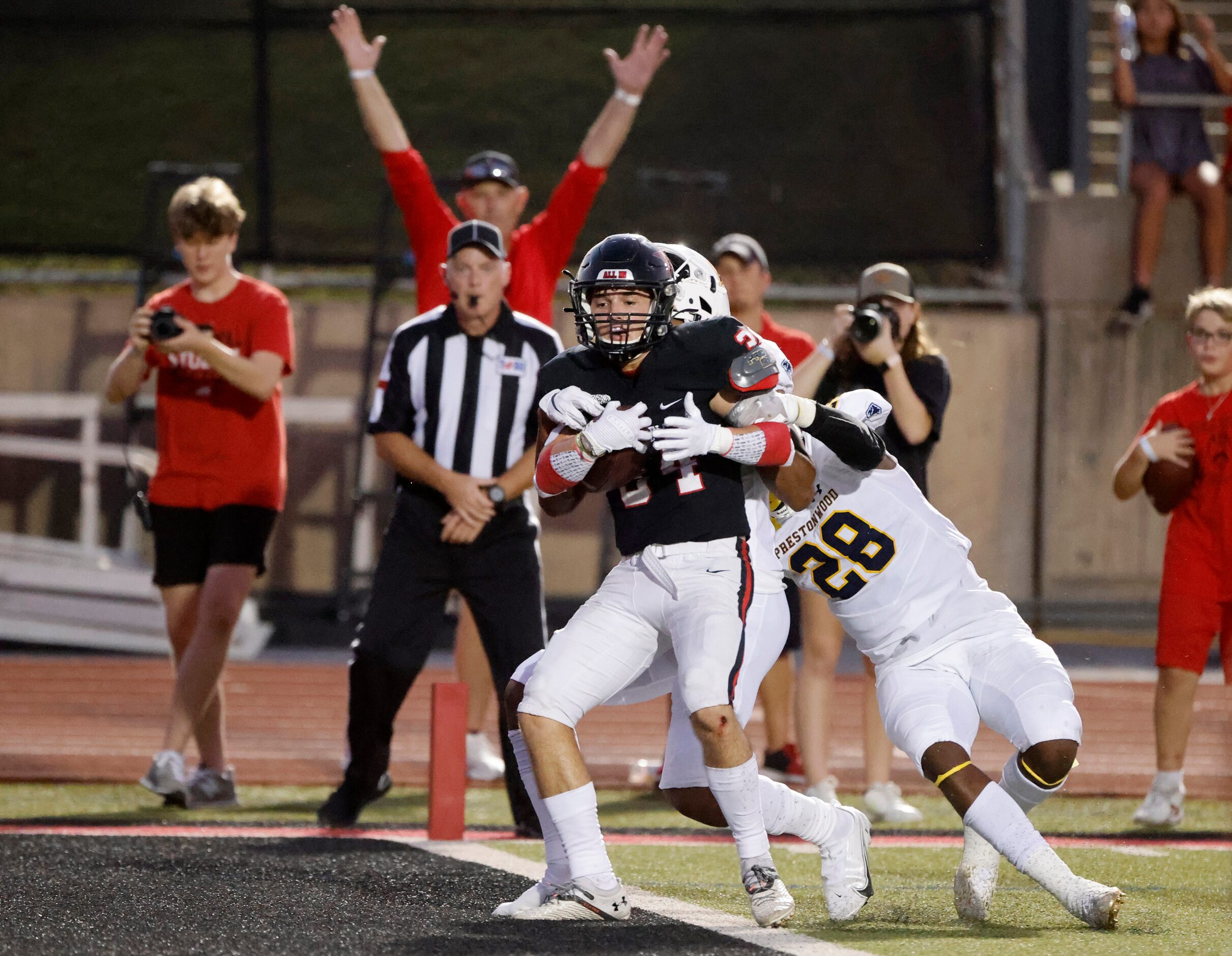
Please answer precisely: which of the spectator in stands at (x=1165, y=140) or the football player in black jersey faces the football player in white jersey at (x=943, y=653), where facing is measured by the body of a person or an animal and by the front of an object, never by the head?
the spectator in stands

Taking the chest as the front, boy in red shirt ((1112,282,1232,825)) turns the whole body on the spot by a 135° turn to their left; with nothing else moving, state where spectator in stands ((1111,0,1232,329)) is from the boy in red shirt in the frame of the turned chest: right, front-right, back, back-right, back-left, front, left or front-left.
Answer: front-left

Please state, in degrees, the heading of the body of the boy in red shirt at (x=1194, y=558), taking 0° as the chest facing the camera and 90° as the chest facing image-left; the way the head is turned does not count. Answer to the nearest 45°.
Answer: approximately 0°

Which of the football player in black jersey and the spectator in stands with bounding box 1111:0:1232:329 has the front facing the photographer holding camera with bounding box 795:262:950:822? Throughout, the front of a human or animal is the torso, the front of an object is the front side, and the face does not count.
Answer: the spectator in stands

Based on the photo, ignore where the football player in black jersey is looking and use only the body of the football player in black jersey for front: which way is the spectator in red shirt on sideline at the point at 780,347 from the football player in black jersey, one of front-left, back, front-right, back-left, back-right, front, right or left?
back

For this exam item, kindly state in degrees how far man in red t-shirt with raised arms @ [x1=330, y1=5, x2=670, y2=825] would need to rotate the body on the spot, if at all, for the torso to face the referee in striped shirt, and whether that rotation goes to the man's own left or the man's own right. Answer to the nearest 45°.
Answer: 0° — they already face them

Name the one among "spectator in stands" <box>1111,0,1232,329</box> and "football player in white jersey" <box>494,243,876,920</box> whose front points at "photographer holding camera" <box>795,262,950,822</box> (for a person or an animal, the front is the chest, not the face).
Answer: the spectator in stands
